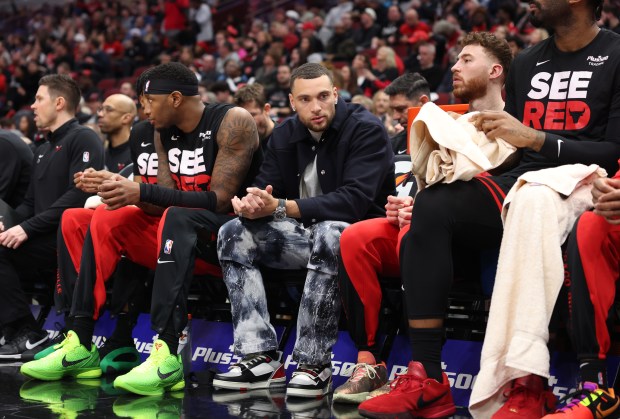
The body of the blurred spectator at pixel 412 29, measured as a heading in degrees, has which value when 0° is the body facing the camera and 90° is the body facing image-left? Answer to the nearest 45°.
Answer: approximately 45°

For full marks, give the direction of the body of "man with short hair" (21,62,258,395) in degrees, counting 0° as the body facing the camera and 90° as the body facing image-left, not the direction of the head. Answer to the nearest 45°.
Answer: approximately 45°

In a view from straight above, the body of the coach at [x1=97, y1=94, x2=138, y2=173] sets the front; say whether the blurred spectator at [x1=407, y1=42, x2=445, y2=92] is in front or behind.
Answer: behind

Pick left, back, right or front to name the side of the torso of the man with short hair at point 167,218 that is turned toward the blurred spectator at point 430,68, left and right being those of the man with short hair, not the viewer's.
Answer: back

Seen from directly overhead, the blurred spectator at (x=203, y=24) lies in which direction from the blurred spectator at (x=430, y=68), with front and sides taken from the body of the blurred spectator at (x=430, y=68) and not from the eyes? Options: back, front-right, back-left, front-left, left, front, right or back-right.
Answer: right

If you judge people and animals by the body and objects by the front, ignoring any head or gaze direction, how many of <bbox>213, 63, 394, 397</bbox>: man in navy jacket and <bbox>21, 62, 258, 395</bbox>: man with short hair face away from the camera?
0

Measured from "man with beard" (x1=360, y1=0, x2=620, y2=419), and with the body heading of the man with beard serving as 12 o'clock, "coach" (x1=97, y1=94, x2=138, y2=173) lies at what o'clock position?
The coach is roughly at 3 o'clock from the man with beard.

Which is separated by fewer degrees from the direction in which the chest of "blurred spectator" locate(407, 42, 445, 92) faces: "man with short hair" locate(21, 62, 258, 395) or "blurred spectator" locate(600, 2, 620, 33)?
the man with short hair

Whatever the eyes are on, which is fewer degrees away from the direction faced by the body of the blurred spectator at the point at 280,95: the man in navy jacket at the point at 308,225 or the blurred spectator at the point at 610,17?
the man in navy jacket

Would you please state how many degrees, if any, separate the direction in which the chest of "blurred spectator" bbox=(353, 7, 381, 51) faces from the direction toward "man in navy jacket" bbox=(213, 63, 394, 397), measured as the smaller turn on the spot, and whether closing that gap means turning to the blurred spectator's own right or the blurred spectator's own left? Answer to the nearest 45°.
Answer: approximately 45° to the blurred spectator's own left
